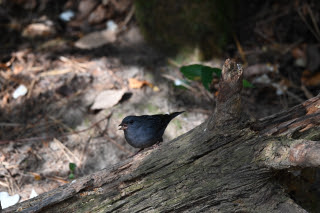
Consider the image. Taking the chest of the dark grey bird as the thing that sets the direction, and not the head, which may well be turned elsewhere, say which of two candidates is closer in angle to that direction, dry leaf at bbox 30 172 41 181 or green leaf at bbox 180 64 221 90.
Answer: the dry leaf

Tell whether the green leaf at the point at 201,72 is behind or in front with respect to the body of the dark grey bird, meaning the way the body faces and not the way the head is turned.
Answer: behind

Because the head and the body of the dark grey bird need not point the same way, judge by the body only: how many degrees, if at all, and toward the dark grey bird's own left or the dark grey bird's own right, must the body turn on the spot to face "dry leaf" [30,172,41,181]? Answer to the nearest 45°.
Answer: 0° — it already faces it

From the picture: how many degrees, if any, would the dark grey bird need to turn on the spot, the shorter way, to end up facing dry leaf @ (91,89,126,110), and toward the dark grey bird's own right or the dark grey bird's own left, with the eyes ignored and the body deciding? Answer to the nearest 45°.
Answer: approximately 90° to the dark grey bird's own right

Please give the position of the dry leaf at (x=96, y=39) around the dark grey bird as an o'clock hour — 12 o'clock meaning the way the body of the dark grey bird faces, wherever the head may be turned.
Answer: The dry leaf is roughly at 3 o'clock from the dark grey bird.

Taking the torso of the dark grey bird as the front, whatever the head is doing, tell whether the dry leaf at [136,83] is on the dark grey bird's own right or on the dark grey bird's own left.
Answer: on the dark grey bird's own right

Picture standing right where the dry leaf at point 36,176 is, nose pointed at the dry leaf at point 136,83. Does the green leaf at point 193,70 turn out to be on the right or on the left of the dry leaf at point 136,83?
right

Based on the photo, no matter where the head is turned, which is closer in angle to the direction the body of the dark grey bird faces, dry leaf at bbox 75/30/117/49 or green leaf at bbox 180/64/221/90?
the dry leaf

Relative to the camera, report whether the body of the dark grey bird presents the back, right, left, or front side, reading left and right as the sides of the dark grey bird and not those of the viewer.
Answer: left
